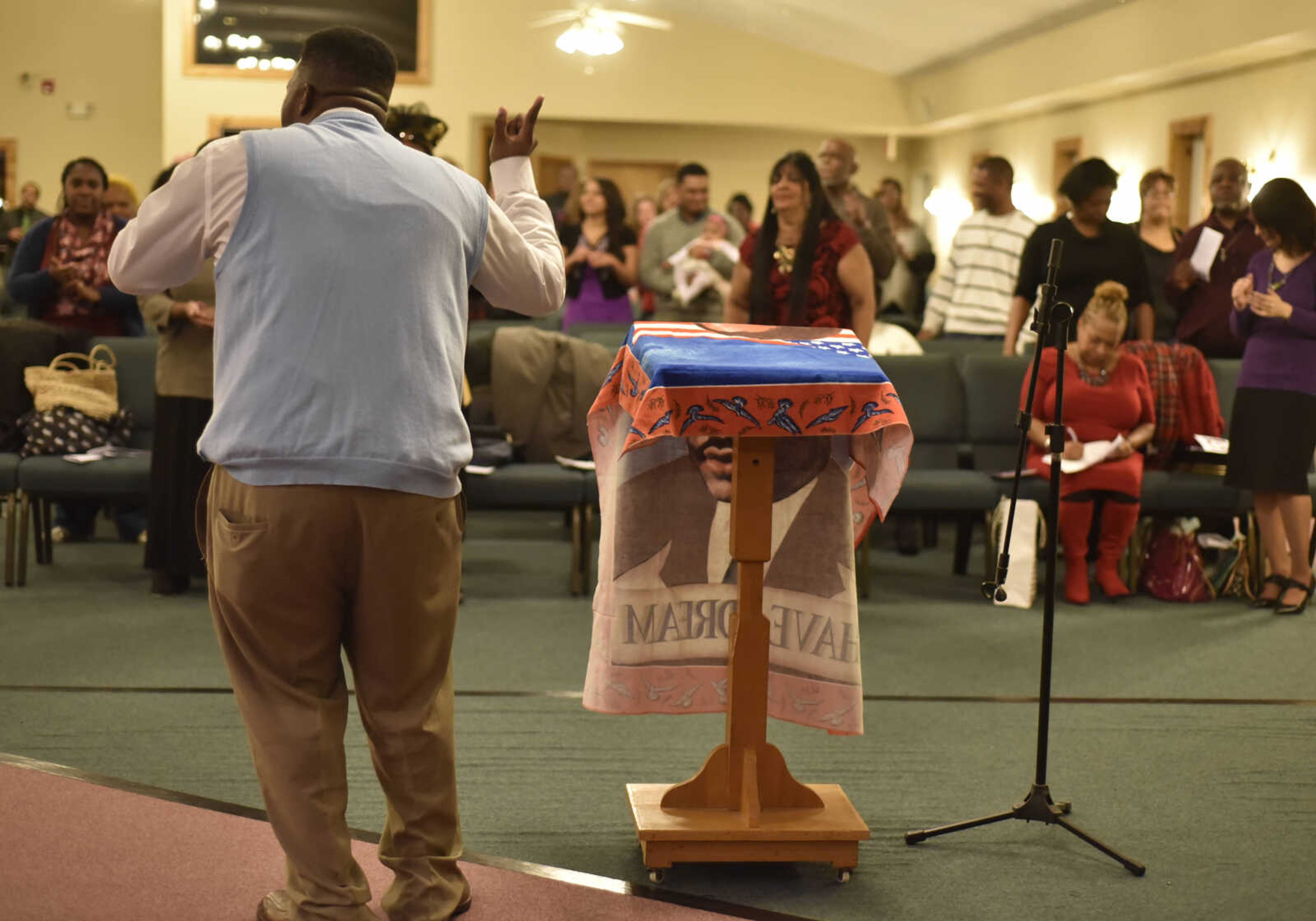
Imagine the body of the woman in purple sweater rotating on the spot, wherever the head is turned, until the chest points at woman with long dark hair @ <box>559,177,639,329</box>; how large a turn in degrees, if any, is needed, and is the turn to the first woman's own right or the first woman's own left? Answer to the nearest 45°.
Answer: approximately 45° to the first woman's own right

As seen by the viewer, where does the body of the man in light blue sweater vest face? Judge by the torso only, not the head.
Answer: away from the camera

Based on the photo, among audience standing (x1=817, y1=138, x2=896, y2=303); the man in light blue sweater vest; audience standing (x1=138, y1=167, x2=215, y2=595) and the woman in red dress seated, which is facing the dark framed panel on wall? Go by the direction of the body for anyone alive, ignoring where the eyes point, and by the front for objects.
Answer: the man in light blue sweater vest

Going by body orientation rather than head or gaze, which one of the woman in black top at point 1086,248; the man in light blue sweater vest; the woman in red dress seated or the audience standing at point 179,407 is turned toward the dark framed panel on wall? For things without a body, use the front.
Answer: the man in light blue sweater vest

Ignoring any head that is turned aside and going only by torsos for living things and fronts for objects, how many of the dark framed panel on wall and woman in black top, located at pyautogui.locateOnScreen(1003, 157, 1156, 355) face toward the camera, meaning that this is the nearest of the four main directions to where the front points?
2

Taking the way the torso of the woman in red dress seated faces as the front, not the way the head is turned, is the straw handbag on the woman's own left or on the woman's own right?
on the woman's own right

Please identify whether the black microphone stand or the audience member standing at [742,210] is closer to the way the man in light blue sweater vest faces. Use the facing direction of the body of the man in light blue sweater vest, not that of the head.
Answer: the audience member standing

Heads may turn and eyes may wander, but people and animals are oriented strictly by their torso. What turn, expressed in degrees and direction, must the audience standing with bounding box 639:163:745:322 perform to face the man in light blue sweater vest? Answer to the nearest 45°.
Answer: approximately 45° to their right

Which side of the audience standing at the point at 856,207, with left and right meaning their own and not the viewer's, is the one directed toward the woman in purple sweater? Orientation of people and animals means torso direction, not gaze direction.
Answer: left
